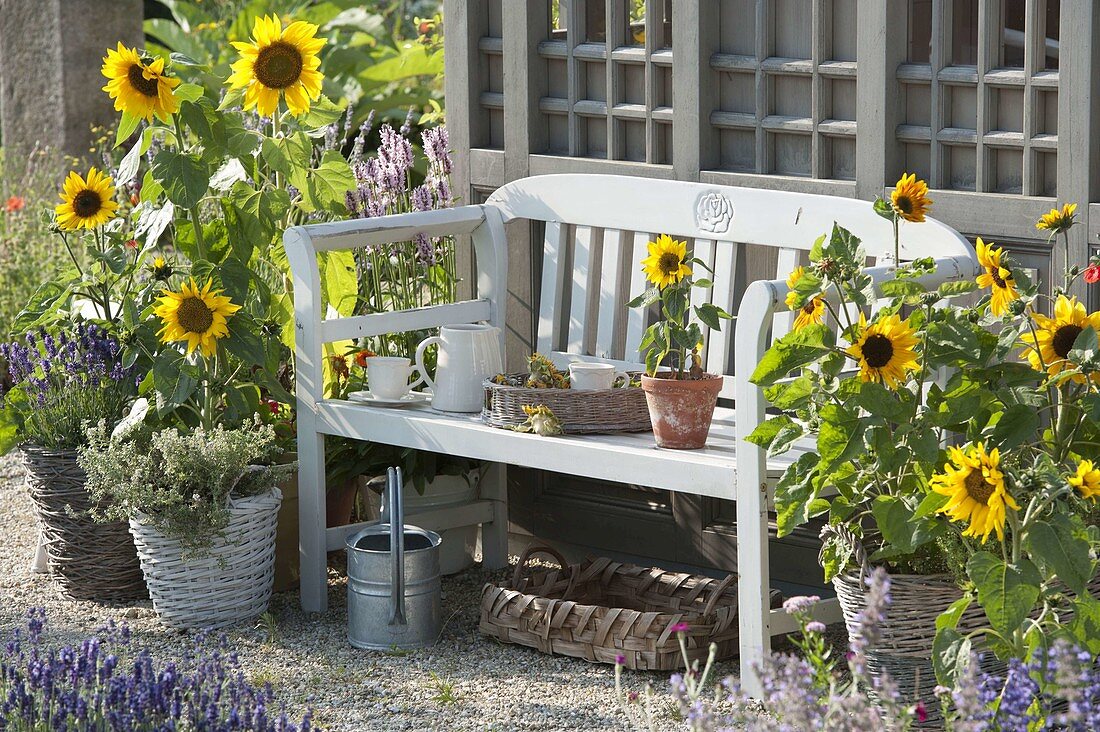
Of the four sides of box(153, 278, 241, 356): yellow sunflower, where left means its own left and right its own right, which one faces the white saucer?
left

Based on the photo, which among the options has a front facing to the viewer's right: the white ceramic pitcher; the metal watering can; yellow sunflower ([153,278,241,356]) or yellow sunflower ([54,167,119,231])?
the white ceramic pitcher

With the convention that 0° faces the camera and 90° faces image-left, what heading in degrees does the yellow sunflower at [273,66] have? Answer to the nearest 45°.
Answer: approximately 0°

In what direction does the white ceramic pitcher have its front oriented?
to the viewer's right

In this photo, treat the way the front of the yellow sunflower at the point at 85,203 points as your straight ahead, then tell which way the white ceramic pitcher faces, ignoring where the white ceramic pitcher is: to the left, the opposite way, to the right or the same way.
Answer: to the left

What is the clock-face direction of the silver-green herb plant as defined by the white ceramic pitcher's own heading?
The silver-green herb plant is roughly at 6 o'clock from the white ceramic pitcher.

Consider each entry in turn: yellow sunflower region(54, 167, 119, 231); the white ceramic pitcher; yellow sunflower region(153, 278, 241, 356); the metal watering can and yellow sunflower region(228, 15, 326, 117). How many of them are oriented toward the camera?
3
